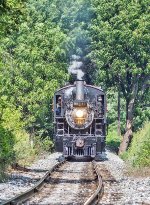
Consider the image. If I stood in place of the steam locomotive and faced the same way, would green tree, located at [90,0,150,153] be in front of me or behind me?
behind

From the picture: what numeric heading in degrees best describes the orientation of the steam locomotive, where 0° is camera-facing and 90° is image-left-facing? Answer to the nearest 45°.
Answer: approximately 0°

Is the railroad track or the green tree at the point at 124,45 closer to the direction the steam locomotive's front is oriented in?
the railroad track

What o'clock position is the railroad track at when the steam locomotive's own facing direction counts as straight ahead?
The railroad track is roughly at 12 o'clock from the steam locomotive.
